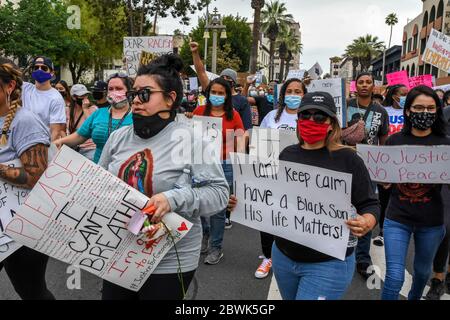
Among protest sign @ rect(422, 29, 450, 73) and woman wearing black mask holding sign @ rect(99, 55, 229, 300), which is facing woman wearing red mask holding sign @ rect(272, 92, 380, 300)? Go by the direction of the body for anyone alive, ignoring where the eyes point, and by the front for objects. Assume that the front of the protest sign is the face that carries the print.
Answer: the protest sign

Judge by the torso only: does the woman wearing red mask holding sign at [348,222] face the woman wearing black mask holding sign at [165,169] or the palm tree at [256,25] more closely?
the woman wearing black mask holding sign

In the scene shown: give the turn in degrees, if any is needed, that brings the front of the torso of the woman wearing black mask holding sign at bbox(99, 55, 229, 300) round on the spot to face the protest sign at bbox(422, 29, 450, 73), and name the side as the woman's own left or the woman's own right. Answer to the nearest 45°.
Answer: approximately 180°

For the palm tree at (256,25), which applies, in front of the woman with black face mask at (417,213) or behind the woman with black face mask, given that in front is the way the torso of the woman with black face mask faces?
behind

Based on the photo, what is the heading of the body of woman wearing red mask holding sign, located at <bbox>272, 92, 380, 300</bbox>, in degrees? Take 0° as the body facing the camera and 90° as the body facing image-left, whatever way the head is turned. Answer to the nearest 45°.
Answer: approximately 45°

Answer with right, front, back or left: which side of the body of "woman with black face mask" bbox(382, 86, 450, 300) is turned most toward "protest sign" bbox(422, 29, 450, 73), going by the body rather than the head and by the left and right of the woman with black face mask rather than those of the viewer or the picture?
back

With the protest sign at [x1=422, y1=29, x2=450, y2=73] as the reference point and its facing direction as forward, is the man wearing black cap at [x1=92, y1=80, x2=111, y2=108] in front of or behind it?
in front

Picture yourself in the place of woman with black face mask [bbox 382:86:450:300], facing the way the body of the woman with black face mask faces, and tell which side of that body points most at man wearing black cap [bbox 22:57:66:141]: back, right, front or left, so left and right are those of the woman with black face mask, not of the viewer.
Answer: right

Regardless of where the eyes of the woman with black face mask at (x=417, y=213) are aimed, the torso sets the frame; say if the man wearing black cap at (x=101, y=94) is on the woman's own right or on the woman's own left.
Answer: on the woman's own right

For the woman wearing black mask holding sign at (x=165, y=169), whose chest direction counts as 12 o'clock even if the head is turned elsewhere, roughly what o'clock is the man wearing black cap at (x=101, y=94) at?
The man wearing black cap is roughly at 4 o'clock from the woman wearing black mask holding sign.
